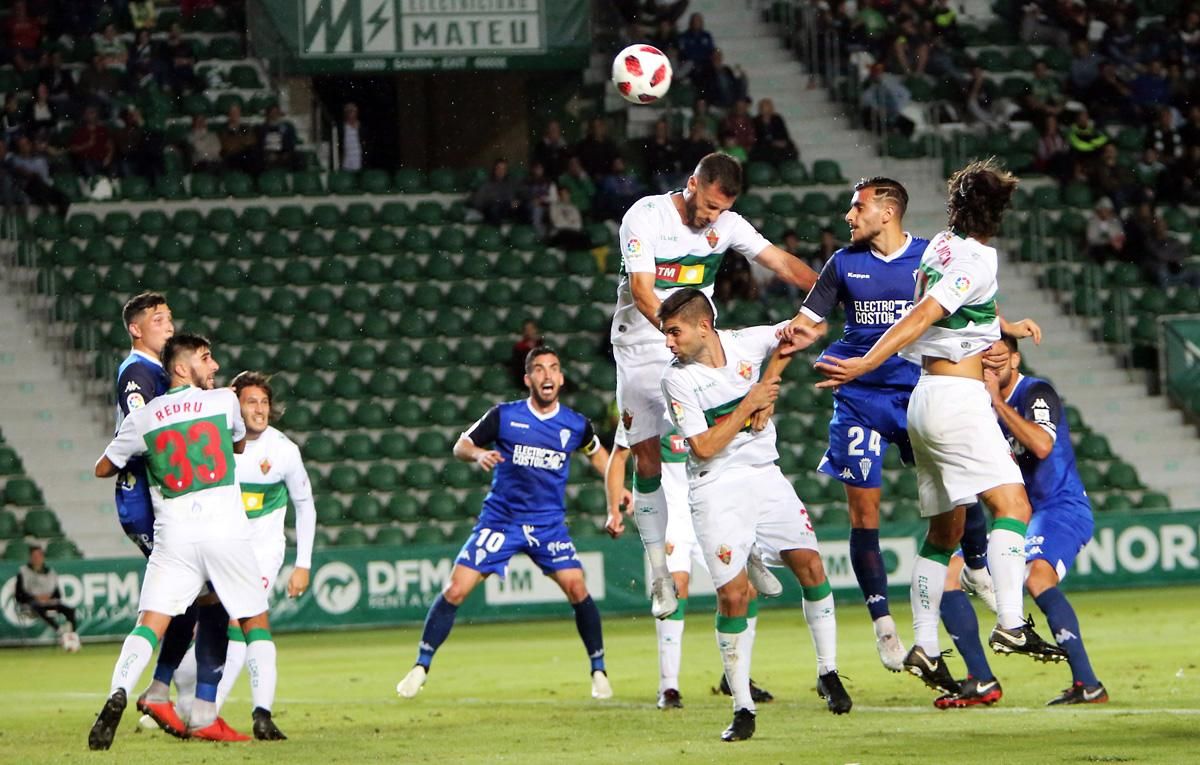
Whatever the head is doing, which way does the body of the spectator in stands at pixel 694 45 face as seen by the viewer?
toward the camera

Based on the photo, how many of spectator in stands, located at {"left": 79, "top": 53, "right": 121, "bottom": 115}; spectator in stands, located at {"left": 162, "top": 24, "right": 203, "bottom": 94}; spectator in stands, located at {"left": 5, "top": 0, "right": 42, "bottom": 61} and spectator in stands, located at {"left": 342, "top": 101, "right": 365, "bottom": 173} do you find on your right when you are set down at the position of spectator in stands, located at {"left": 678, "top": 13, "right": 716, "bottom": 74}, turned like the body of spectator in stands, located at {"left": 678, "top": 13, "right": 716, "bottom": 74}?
4

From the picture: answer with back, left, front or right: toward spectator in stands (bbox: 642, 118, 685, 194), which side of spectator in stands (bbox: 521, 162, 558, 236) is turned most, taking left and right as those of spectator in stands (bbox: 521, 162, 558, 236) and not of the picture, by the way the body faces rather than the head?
left

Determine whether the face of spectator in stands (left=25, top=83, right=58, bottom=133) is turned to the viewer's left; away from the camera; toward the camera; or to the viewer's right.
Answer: toward the camera

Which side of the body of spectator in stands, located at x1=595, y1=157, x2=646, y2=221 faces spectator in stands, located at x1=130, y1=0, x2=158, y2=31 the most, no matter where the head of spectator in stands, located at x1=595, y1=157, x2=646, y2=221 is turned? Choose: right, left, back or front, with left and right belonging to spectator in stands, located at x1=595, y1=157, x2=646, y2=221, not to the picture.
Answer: right

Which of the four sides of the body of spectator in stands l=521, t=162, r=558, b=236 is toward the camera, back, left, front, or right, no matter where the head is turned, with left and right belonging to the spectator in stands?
front

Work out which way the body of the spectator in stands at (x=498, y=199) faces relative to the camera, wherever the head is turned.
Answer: toward the camera

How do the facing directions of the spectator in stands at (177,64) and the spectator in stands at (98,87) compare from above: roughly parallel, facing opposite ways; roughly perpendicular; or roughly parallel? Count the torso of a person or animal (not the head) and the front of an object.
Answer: roughly parallel

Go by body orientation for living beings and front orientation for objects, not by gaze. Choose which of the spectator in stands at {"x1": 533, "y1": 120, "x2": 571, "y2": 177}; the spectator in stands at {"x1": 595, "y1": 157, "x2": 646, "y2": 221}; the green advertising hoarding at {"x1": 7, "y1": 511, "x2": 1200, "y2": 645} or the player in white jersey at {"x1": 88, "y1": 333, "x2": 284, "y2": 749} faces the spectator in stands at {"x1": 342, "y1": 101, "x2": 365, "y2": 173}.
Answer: the player in white jersey

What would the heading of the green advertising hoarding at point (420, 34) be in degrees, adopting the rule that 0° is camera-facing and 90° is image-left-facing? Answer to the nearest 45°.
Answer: approximately 0°

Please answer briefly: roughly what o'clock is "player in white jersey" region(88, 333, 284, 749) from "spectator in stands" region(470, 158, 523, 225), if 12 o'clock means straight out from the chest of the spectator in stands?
The player in white jersey is roughly at 12 o'clock from the spectator in stands.

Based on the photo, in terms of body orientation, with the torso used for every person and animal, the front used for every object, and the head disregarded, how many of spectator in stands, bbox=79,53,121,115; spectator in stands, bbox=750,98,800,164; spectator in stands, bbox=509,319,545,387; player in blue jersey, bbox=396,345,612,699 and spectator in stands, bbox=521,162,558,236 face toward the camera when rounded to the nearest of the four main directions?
5

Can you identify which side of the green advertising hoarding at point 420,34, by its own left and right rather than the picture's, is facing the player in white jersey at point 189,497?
front

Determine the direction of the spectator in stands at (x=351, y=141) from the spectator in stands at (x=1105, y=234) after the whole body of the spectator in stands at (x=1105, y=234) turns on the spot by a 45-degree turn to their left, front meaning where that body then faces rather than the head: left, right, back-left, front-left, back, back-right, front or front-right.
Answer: back-right

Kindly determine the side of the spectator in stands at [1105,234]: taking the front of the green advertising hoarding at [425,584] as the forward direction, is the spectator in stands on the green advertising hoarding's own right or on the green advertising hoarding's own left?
on the green advertising hoarding's own left

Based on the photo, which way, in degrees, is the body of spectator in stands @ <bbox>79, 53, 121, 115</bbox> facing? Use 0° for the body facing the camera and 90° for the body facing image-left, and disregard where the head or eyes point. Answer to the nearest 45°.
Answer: approximately 0°

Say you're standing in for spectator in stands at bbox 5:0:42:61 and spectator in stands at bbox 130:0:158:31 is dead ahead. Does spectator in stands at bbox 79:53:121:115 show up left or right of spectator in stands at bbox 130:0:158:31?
right

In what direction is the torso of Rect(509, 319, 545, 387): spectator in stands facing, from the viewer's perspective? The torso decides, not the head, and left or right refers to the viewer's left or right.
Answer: facing the viewer

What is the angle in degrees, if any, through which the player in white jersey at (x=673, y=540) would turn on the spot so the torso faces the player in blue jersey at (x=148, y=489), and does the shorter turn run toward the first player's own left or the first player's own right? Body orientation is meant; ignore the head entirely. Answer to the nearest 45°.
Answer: approximately 90° to the first player's own right

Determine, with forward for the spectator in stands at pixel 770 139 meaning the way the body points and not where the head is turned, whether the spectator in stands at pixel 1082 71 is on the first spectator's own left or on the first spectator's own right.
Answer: on the first spectator's own left
